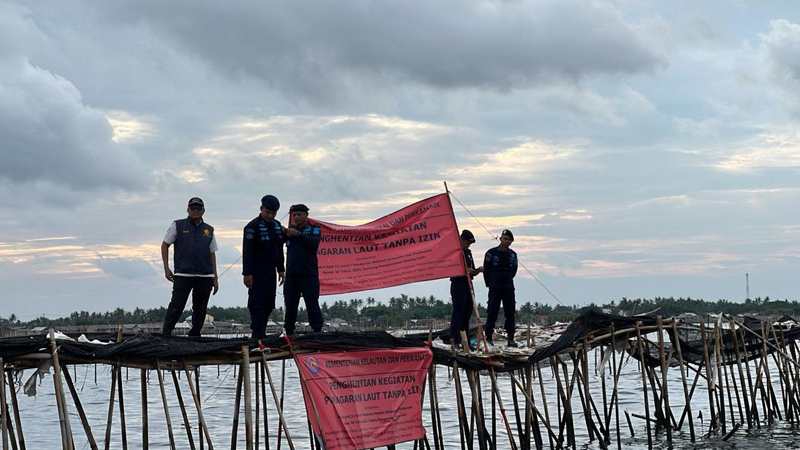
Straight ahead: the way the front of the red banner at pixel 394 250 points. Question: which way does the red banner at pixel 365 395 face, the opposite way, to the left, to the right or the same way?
the same way

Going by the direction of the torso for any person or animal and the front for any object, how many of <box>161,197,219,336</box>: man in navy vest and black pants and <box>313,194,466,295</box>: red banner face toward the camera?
2

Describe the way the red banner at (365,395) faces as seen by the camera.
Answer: facing the viewer

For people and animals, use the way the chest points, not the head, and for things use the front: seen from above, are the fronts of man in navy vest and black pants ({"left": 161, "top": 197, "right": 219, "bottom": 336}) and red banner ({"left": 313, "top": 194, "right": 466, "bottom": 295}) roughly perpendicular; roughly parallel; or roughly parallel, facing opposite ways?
roughly parallel

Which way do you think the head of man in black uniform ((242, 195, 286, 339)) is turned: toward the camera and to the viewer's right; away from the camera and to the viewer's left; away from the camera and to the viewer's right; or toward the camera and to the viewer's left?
toward the camera and to the viewer's right

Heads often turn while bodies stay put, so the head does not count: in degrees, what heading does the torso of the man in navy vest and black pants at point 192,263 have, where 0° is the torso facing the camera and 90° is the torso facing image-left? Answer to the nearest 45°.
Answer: approximately 0°

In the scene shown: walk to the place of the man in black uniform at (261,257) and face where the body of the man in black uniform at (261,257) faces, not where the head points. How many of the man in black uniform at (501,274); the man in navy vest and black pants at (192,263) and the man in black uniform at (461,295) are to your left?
2

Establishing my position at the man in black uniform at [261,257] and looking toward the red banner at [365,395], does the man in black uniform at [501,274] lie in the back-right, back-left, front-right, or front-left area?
front-left

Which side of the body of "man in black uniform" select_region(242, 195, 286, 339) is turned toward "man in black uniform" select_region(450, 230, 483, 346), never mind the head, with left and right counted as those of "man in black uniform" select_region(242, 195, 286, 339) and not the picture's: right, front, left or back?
left

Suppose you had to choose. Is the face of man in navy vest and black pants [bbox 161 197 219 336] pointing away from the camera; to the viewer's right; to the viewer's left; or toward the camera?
toward the camera

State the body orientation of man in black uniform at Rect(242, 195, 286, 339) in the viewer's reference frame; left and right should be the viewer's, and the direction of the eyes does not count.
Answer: facing the viewer and to the right of the viewer

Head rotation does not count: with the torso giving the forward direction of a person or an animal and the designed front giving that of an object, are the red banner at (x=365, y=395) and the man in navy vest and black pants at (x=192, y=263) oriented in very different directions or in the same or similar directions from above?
same or similar directions

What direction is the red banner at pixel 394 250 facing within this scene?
toward the camera
